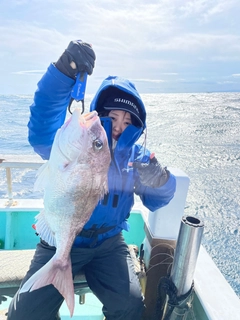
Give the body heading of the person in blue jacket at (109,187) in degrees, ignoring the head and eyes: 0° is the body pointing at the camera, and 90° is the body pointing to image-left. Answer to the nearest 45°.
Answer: approximately 0°

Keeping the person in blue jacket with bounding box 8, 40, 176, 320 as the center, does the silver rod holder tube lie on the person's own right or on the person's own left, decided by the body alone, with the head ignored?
on the person's own left

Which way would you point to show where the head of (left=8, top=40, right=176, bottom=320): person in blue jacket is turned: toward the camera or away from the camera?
toward the camera
